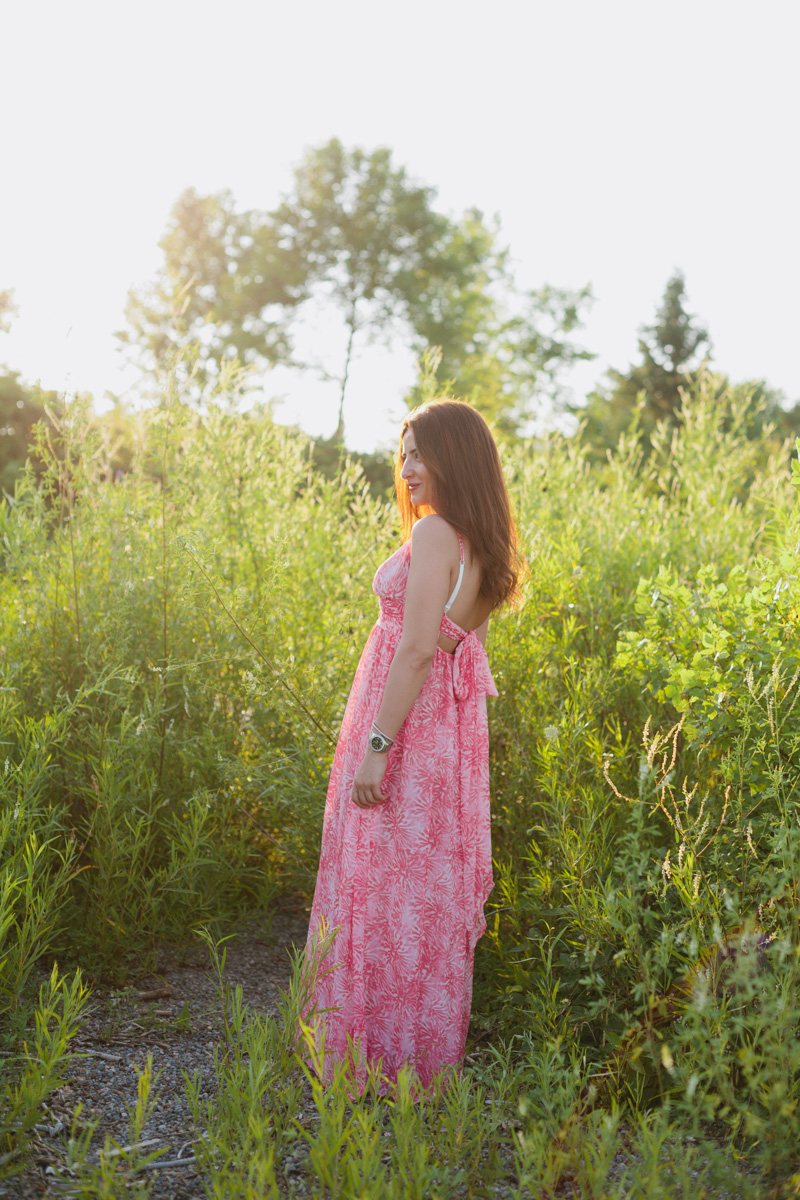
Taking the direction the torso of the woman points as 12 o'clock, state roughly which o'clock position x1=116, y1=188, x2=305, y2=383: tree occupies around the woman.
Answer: The tree is roughly at 1 o'clock from the woman.

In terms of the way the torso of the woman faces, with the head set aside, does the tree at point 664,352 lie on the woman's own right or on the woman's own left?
on the woman's own right

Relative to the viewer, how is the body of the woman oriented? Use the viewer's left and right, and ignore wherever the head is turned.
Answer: facing away from the viewer and to the left of the viewer

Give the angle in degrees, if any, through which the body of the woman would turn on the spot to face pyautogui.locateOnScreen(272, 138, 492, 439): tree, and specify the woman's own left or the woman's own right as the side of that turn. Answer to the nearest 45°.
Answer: approximately 45° to the woman's own right
